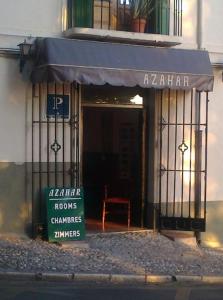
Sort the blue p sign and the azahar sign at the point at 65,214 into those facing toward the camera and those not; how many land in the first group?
2

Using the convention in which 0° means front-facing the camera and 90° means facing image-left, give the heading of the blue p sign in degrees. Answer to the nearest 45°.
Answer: approximately 0°

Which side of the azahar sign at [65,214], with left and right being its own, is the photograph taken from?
front
